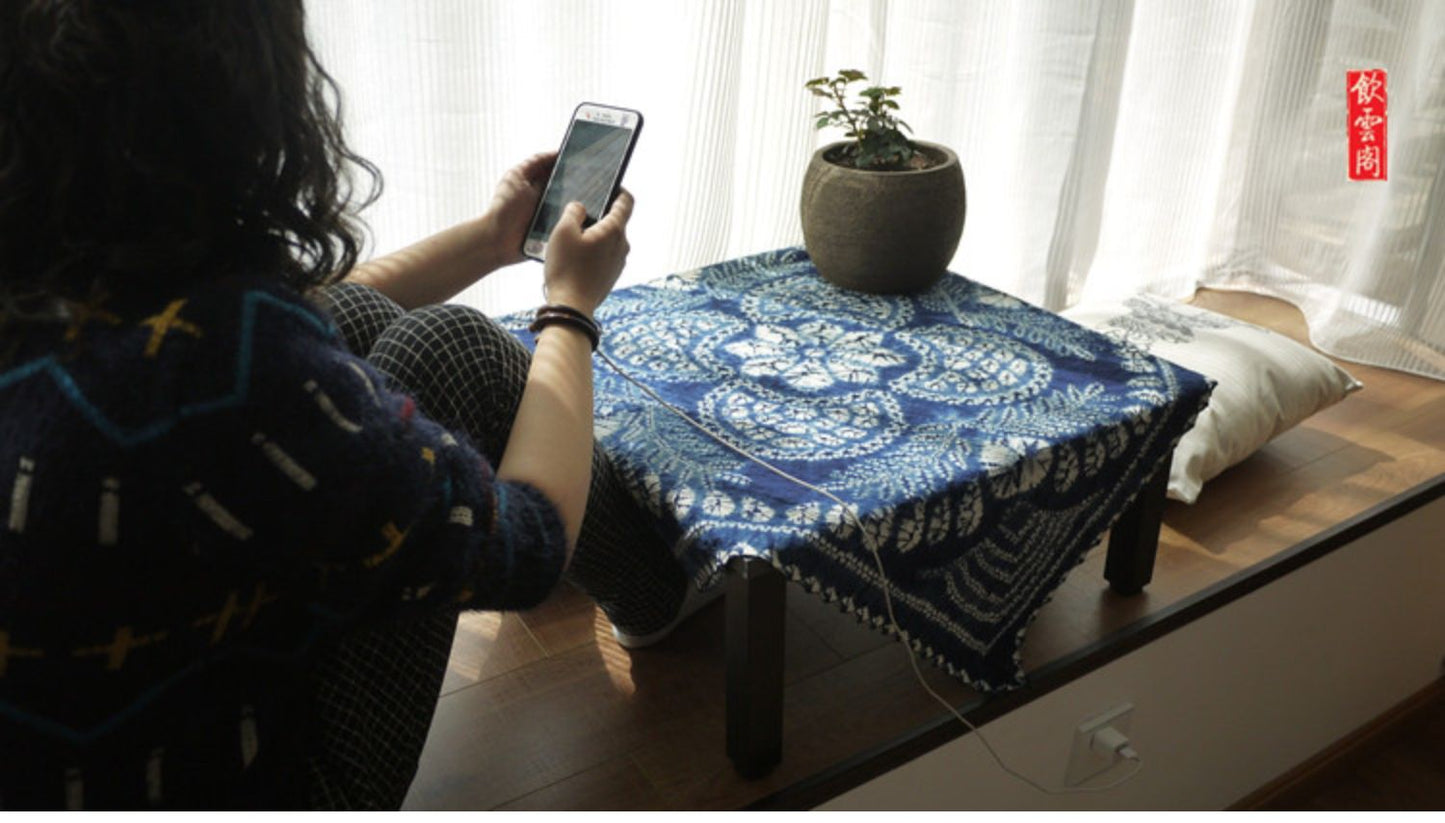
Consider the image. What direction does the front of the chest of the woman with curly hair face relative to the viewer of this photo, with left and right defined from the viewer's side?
facing away from the viewer and to the right of the viewer

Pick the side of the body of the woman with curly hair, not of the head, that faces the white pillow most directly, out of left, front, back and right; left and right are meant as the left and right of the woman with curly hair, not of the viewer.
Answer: front

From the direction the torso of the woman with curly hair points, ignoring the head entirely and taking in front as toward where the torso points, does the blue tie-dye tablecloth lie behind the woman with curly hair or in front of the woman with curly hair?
in front

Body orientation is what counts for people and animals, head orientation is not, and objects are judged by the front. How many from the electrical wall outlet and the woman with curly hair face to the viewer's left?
0

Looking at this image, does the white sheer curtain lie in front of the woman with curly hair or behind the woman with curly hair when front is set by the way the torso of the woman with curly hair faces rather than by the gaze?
in front

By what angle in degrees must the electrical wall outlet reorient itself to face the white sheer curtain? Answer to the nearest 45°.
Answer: approximately 135° to its left
